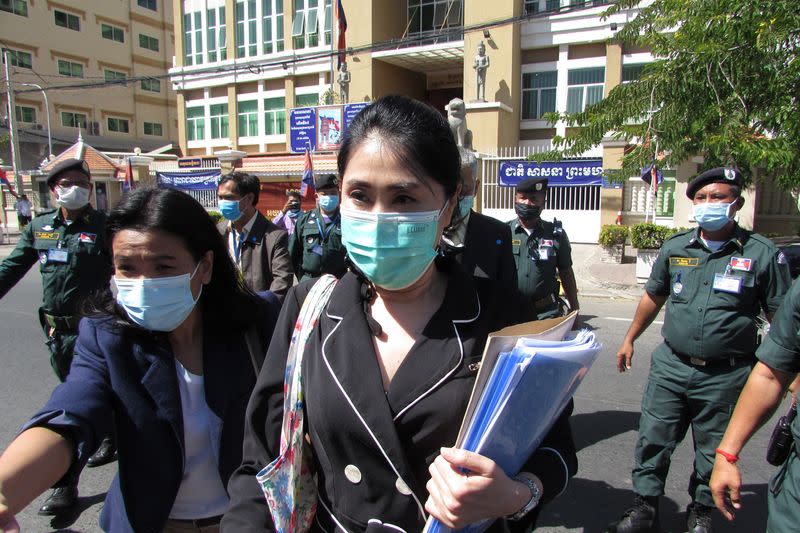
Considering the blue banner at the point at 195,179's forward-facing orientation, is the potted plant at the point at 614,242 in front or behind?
in front

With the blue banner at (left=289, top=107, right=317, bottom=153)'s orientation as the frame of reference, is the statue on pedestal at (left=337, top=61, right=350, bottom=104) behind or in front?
behind

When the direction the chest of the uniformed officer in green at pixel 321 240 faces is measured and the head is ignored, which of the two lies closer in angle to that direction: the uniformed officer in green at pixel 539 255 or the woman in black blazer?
the woman in black blazer

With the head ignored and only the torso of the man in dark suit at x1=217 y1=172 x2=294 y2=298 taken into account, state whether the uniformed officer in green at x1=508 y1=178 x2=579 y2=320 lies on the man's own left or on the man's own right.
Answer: on the man's own left

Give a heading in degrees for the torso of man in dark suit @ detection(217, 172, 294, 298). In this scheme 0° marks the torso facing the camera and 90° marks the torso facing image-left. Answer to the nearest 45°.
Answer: approximately 45°

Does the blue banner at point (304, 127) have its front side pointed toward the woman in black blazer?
yes

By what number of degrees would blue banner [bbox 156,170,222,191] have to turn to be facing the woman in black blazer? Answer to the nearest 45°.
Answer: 0° — it already faces them

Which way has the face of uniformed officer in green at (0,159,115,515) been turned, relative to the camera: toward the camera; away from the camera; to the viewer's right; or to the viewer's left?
toward the camera

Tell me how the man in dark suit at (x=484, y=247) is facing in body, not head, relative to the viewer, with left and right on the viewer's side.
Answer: facing the viewer and to the left of the viewer

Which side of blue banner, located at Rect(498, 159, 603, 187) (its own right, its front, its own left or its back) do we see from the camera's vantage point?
front

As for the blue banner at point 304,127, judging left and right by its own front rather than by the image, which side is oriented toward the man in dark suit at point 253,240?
front

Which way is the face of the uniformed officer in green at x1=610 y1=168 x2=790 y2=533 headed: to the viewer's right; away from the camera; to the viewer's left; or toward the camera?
toward the camera

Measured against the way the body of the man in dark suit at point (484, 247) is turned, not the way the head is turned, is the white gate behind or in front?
behind
